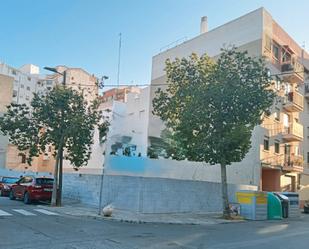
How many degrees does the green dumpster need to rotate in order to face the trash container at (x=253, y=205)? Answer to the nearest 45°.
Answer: approximately 135° to its right

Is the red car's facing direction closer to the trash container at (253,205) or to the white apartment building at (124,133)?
the white apartment building

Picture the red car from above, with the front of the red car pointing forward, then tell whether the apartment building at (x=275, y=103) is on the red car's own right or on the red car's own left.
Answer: on the red car's own right

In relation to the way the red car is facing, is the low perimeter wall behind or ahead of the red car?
behind

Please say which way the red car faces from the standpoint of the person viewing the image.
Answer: facing away from the viewer and to the left of the viewer

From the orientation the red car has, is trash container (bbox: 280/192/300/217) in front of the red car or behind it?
behind

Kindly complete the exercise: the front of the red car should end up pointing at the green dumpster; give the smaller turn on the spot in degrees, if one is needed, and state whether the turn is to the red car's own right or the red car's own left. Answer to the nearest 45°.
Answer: approximately 135° to the red car's own right

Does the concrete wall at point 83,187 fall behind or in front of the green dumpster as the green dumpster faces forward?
behind

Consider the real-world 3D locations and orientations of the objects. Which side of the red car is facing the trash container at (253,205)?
back
